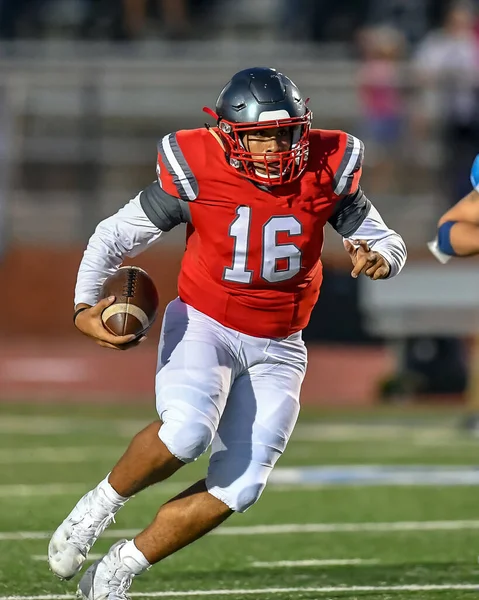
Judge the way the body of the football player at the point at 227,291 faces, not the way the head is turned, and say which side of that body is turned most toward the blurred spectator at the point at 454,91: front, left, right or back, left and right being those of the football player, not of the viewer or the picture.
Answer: back

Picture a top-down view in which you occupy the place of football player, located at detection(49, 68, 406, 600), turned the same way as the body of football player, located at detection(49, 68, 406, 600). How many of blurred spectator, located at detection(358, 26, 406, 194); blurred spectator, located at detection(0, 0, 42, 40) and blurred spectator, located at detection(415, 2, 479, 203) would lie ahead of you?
0

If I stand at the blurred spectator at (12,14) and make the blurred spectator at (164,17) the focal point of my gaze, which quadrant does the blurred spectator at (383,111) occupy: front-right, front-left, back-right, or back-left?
front-right

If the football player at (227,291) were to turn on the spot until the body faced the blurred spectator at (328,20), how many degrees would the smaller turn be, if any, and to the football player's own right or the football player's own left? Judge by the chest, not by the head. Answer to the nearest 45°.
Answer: approximately 180°

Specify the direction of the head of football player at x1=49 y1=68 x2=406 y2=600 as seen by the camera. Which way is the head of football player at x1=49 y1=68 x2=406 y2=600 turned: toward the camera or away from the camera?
toward the camera

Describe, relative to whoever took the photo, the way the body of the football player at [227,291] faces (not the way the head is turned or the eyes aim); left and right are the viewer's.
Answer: facing the viewer

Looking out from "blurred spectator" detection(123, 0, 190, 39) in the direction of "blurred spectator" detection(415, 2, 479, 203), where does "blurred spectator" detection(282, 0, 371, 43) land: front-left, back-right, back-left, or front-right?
front-left

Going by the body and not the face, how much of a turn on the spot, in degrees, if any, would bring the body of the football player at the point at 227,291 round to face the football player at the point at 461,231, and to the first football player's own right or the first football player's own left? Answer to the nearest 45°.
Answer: approximately 90° to the first football player's own left

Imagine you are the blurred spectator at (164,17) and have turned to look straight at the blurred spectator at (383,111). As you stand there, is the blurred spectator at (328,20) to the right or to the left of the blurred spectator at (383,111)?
left

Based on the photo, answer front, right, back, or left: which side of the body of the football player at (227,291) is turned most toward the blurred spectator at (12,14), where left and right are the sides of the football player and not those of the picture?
back

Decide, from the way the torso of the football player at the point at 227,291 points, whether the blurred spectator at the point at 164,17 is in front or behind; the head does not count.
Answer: behind

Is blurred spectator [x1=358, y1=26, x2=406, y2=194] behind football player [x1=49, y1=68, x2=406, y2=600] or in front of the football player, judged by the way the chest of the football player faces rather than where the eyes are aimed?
behind

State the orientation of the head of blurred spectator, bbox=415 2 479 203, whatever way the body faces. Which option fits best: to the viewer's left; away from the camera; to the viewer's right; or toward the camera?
toward the camera
